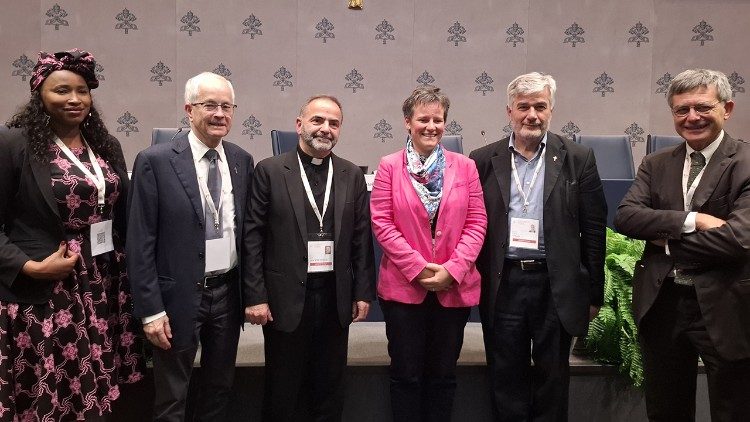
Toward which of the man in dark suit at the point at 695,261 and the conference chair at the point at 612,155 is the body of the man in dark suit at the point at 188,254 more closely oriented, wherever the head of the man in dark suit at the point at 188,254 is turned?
the man in dark suit

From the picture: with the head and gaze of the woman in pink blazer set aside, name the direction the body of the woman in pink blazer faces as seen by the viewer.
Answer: toward the camera

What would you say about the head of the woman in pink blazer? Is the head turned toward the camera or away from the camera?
toward the camera

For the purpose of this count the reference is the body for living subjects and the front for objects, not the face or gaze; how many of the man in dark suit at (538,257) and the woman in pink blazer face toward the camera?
2

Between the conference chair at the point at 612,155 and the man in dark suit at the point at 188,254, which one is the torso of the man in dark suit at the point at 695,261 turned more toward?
the man in dark suit

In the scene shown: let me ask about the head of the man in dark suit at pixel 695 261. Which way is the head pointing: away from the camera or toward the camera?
toward the camera

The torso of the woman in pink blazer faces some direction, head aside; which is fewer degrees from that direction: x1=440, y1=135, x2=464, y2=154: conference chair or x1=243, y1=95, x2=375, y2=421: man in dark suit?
the man in dark suit

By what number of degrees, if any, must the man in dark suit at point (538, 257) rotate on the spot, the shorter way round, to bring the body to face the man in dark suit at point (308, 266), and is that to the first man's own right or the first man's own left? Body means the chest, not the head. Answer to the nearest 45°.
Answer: approximately 90° to the first man's own right

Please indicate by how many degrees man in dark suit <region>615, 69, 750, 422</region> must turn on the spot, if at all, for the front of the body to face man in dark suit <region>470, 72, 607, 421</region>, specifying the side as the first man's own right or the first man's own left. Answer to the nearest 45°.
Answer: approximately 45° to the first man's own right

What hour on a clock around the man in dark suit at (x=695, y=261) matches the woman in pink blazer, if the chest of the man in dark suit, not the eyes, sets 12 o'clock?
The woman in pink blazer is roughly at 1 o'clock from the man in dark suit.

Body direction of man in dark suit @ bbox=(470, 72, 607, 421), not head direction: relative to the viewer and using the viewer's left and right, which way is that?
facing the viewer

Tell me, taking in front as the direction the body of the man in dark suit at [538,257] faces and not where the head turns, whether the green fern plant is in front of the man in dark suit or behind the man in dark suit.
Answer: behind

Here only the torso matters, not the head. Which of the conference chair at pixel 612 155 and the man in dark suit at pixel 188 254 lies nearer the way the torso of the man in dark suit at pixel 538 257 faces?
the man in dark suit
